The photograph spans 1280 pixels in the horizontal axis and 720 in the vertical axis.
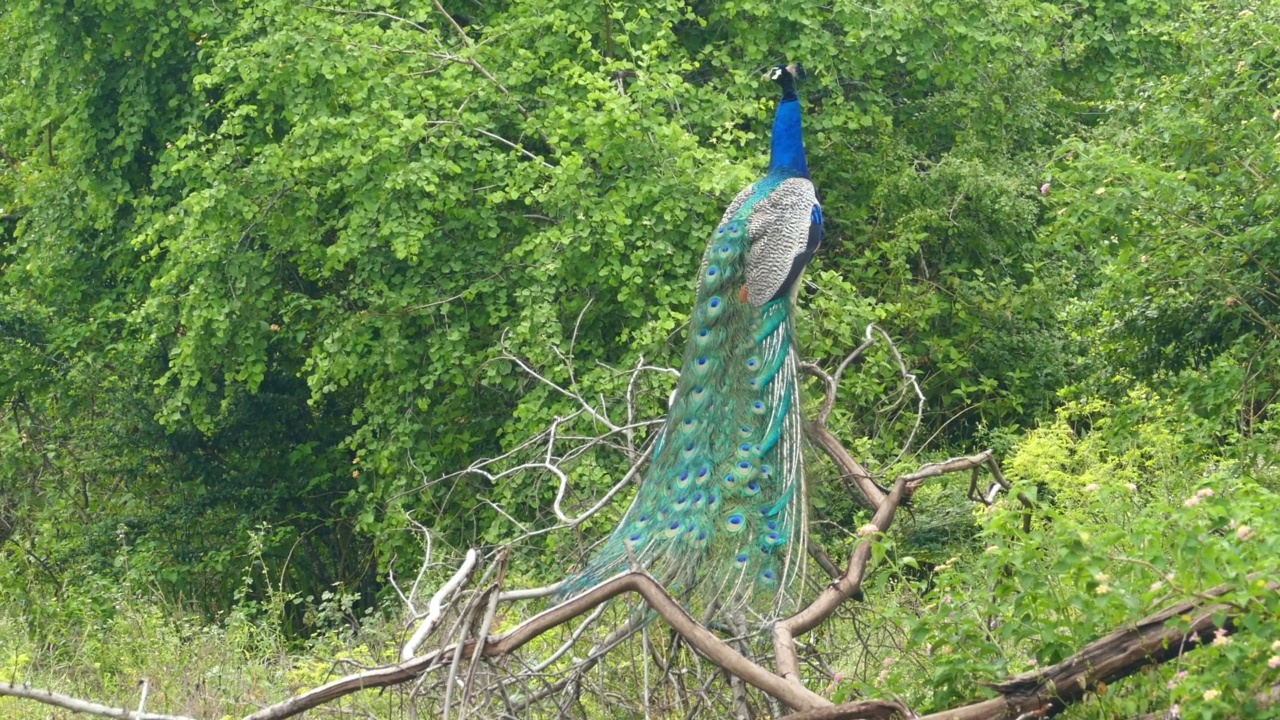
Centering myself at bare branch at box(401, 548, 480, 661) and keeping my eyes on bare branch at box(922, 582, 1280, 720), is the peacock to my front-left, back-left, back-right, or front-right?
front-left

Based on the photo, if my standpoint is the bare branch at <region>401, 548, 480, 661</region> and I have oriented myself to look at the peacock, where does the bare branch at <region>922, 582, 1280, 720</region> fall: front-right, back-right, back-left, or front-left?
front-right

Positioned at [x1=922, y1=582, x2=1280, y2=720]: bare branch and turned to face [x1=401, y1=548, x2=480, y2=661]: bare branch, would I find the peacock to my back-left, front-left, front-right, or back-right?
front-right

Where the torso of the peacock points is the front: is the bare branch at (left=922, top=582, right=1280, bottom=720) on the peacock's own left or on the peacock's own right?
on the peacock's own right

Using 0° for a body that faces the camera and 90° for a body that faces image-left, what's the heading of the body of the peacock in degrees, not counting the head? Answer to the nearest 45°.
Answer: approximately 225°

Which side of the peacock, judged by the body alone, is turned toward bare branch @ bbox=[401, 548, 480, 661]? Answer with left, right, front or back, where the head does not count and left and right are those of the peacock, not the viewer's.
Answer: back
